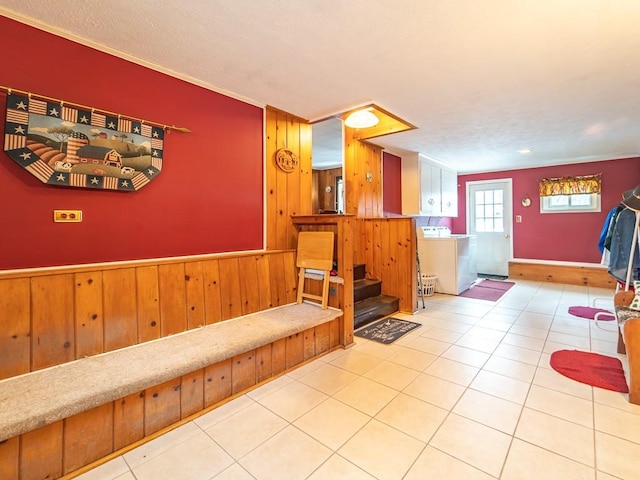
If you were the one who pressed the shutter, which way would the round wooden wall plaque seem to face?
facing the viewer and to the right of the viewer

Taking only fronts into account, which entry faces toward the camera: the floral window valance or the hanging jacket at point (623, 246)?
the floral window valance

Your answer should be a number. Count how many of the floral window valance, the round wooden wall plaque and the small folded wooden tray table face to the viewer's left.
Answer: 0

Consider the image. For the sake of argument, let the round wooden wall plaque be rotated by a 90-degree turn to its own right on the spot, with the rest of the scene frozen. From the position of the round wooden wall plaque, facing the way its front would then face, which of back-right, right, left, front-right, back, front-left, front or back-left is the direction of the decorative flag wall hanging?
front

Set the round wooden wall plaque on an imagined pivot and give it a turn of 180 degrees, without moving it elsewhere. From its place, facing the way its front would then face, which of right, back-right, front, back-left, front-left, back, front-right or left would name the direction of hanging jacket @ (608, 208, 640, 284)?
back-right

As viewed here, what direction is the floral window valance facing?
toward the camera

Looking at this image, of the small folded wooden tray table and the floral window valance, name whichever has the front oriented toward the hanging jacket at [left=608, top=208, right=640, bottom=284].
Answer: the floral window valance

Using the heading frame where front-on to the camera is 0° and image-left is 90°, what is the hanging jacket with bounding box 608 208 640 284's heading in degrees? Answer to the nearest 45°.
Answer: approximately 90°

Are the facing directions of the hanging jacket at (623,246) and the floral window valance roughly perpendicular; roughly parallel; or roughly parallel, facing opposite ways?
roughly perpendicular

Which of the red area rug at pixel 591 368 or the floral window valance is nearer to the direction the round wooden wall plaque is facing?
the red area rug
